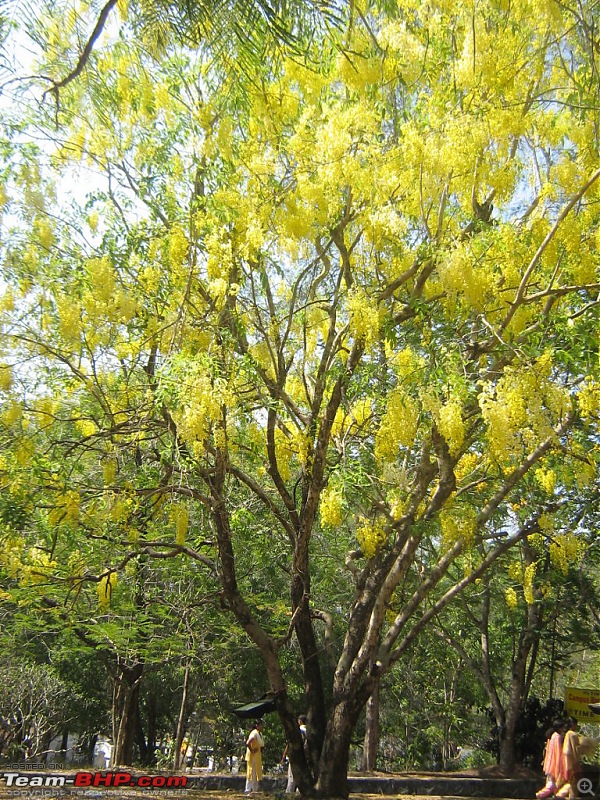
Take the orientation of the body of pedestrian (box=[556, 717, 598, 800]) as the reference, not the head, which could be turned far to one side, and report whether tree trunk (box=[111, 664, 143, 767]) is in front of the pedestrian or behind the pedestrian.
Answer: behind
